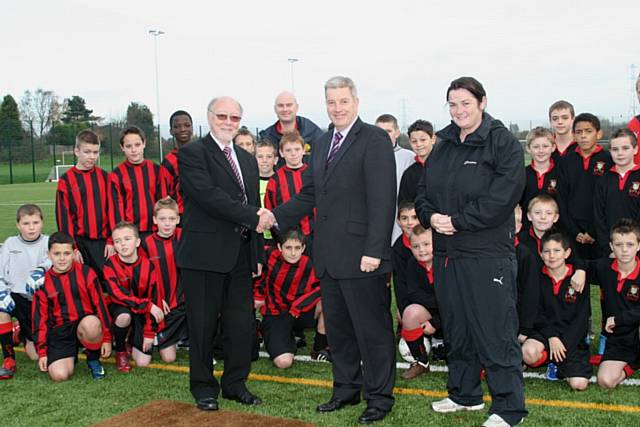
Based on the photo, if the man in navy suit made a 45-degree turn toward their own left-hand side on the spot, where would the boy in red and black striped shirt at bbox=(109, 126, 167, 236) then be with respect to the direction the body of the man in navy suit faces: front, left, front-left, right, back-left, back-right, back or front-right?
back-right

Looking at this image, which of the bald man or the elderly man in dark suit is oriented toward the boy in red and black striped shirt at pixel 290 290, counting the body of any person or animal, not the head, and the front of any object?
the bald man

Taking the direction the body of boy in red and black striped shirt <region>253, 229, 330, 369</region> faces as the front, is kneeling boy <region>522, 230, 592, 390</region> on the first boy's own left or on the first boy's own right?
on the first boy's own left

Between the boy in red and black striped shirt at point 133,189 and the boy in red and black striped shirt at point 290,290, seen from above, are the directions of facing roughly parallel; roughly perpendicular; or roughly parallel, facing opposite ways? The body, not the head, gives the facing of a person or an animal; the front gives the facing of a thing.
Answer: roughly parallel

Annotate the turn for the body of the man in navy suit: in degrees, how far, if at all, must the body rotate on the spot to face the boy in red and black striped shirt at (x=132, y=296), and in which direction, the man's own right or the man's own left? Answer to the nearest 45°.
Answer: approximately 90° to the man's own right

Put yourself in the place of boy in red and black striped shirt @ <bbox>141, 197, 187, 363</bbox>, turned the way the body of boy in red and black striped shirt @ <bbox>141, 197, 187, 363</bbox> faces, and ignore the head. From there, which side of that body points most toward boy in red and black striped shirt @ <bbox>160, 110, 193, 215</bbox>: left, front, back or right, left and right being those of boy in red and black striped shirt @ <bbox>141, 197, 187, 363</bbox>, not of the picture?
back

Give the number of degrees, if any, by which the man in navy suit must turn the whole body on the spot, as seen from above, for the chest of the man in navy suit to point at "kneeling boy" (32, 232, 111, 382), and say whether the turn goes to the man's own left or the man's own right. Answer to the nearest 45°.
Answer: approximately 90° to the man's own right

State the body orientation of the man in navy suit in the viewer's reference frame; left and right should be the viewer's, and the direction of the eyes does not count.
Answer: facing the viewer and to the left of the viewer

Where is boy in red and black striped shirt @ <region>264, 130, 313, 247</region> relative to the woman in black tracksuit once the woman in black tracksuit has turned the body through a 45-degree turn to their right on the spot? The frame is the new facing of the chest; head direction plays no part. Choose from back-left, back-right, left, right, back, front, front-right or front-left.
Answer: front-right

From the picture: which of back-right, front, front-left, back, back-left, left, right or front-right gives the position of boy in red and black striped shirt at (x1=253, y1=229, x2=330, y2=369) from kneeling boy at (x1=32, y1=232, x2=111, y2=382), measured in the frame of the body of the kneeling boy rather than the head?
left

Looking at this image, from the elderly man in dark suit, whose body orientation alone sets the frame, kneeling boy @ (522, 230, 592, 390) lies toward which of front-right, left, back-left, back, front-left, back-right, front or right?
front-left

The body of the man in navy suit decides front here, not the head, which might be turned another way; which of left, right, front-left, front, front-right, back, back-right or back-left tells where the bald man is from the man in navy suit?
back-right

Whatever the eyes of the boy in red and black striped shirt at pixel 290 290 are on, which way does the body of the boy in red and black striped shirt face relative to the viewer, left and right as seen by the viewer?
facing the viewer

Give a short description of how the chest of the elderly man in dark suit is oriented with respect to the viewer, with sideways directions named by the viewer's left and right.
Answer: facing the viewer and to the right of the viewer

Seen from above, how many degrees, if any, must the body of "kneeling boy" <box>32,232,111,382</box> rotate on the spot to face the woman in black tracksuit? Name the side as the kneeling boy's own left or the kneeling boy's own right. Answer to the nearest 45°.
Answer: approximately 45° to the kneeling boy's own left

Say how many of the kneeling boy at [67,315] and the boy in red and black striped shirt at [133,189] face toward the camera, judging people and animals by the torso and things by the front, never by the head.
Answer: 2

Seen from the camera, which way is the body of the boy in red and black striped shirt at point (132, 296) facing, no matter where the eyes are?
toward the camera

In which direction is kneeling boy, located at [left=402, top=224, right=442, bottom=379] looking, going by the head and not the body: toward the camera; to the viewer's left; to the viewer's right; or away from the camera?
toward the camera

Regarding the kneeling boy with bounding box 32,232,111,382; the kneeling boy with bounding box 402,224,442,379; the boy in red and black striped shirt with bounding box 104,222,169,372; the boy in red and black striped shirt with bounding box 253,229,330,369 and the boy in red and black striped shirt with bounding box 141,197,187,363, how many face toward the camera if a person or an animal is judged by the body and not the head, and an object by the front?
5

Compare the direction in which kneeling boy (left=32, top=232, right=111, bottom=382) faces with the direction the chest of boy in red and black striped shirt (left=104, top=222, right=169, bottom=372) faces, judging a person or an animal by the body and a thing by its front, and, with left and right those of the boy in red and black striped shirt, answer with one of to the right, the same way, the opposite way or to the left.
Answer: the same way

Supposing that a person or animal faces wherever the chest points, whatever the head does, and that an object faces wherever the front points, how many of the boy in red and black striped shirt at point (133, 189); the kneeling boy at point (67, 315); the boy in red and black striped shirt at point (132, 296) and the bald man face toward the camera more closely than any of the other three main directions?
4

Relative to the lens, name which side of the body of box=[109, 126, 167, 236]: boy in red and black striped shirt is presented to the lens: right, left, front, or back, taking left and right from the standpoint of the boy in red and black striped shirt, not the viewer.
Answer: front
